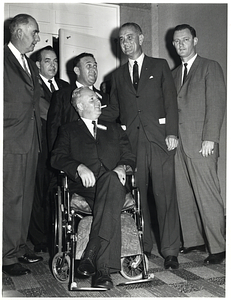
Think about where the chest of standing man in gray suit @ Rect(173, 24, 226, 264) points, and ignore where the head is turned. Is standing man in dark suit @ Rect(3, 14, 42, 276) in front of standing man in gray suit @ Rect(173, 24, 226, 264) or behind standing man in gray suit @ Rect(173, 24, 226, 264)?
in front

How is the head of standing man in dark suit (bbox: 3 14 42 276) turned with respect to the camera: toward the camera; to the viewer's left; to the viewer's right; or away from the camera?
to the viewer's right

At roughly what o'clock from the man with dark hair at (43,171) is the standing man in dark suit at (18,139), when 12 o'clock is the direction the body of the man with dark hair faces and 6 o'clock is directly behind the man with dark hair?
The standing man in dark suit is roughly at 2 o'clock from the man with dark hair.

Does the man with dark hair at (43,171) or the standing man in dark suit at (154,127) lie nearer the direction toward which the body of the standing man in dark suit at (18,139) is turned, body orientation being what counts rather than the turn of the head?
the standing man in dark suit

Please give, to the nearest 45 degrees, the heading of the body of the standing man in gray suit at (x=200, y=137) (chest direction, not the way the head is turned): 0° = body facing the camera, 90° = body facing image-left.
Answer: approximately 45°

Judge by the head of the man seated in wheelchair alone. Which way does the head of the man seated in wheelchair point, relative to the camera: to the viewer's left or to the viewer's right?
to the viewer's right

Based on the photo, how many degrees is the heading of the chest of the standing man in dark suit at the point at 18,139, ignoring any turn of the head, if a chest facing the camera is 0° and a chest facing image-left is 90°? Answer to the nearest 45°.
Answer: approximately 315°

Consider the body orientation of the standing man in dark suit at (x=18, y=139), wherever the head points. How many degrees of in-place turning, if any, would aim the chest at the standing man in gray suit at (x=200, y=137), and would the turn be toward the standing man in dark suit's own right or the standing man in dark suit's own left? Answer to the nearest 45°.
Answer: approximately 45° to the standing man in dark suit's own left

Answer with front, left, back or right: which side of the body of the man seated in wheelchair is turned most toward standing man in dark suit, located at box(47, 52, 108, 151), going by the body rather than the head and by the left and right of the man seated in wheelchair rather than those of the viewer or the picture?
back

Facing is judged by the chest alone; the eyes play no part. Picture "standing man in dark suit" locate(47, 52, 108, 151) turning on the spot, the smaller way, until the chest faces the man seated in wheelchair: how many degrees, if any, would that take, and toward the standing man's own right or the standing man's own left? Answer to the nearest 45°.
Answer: approximately 45° to the standing man's own right
